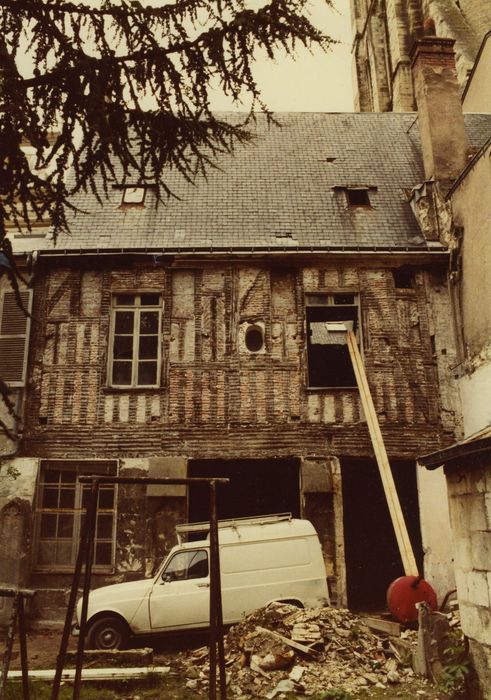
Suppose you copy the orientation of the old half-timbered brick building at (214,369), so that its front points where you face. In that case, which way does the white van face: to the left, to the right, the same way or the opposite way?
to the right

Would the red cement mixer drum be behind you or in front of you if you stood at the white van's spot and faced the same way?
behind

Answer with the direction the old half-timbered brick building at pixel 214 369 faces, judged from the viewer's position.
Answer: facing the viewer

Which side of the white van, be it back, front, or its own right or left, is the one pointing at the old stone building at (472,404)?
back

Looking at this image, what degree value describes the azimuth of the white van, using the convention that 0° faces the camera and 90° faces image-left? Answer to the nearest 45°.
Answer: approximately 90°

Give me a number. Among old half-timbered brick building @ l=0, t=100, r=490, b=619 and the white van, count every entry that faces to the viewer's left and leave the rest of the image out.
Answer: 1

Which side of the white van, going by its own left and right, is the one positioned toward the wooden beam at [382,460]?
back
